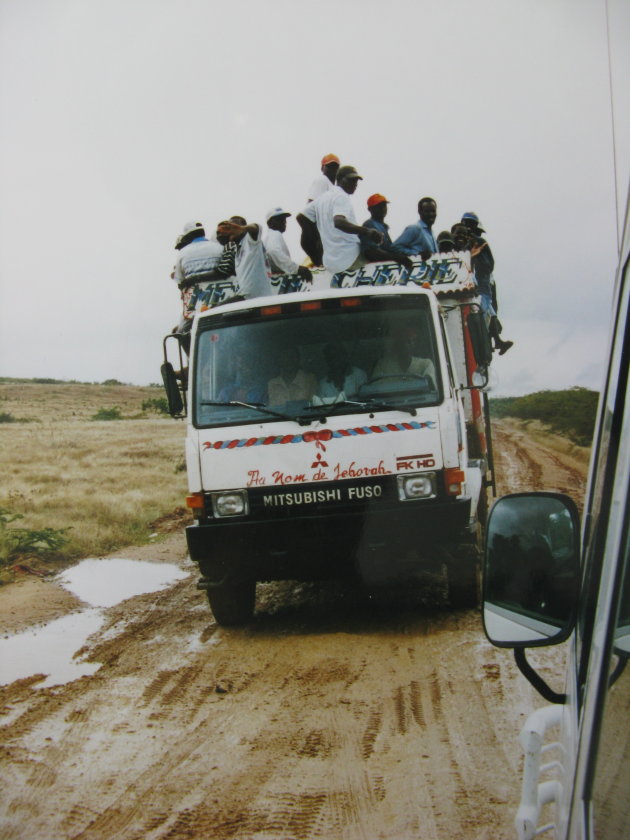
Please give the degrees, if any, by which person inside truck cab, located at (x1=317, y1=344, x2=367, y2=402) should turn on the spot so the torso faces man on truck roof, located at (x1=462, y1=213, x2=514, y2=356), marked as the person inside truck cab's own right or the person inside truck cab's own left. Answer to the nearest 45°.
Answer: approximately 135° to the person inside truck cab's own left

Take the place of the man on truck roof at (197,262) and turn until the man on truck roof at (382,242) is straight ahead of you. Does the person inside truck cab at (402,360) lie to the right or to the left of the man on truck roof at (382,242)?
right

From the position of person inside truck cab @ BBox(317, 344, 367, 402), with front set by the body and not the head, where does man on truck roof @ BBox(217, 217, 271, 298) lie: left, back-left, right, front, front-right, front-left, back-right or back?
back-right

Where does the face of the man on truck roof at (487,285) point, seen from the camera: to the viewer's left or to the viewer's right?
to the viewer's right

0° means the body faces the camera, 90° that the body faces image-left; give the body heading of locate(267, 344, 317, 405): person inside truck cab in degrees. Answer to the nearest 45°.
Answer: approximately 0°

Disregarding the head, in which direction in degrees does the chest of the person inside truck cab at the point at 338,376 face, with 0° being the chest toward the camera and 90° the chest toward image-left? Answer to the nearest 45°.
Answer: approximately 0°

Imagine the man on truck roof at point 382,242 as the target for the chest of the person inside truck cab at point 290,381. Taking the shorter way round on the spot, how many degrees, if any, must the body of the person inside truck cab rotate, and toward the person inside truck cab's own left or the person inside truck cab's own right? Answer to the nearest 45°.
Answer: approximately 135° to the person inside truck cab's own left

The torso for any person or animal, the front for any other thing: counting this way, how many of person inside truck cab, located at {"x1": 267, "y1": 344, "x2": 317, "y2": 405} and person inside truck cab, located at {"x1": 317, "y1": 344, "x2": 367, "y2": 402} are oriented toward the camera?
2
